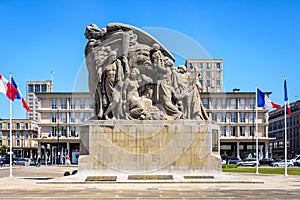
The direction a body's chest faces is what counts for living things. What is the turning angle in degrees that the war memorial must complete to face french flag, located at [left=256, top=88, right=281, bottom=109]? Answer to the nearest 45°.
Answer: approximately 135° to its left

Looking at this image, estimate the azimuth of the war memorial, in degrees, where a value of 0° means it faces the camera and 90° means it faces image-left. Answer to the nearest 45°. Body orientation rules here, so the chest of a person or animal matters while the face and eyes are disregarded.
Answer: approximately 0°

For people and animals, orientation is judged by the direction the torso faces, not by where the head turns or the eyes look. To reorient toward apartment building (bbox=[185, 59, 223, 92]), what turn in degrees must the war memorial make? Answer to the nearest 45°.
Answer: approximately 135° to its left
